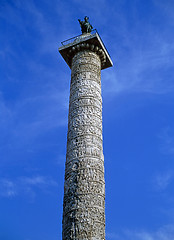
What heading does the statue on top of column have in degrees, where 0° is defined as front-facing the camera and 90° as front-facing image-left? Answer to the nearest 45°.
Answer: approximately 45°
